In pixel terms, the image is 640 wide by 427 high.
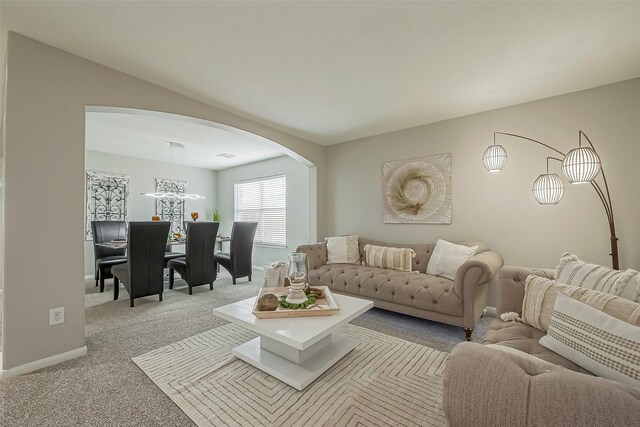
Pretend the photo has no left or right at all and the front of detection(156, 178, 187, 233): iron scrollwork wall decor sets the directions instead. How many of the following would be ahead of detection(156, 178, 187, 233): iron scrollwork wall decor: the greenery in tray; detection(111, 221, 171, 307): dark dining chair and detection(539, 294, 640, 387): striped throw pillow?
3

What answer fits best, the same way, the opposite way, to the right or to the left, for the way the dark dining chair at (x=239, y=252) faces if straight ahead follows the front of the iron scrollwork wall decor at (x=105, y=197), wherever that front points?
the opposite way

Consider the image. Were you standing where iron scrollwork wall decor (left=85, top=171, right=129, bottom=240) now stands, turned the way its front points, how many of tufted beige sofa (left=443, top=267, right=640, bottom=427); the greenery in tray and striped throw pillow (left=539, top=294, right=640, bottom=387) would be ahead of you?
3

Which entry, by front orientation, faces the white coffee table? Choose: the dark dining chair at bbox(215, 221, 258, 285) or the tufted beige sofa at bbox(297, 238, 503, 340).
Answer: the tufted beige sofa

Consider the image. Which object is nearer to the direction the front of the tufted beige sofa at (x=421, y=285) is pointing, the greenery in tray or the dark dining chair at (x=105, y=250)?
the greenery in tray

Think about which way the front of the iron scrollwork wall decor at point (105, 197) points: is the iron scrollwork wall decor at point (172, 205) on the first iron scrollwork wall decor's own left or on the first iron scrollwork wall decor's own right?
on the first iron scrollwork wall decor's own left

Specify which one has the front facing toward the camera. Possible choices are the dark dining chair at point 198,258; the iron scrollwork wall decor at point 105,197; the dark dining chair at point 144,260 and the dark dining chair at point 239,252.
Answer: the iron scrollwork wall decor

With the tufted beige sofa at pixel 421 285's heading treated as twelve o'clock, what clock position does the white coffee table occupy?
The white coffee table is roughly at 12 o'clock from the tufted beige sofa.

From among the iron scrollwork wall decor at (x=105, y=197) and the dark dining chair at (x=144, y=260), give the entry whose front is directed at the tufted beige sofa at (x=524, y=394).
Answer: the iron scrollwork wall decor

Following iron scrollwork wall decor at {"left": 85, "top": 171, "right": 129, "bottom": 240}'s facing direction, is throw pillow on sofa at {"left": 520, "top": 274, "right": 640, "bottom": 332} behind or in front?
in front

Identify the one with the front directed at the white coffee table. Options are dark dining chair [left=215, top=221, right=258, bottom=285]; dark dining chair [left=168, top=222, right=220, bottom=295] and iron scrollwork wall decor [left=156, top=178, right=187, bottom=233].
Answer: the iron scrollwork wall decor

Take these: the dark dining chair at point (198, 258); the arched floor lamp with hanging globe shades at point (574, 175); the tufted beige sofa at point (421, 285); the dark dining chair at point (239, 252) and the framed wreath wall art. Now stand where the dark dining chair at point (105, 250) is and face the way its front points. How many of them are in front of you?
5

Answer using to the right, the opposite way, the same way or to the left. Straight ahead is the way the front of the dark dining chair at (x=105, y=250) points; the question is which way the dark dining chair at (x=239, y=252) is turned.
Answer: the opposite way

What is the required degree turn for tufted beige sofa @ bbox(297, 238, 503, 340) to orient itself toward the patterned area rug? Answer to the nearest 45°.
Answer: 0° — it already faces it
